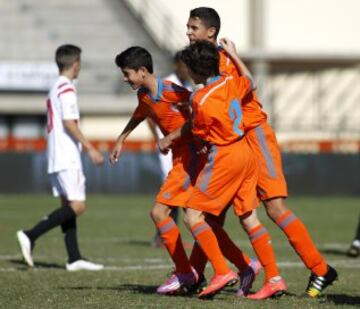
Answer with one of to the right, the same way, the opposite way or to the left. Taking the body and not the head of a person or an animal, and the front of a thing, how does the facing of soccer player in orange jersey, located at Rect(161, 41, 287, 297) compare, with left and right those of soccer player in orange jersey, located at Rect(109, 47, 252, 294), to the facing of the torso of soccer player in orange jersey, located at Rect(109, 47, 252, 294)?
to the right

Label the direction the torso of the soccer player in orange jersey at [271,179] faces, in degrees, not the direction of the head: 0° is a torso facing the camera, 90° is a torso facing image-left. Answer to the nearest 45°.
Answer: approximately 90°

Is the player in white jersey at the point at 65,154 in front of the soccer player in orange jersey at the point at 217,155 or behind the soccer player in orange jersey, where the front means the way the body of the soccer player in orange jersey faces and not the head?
in front

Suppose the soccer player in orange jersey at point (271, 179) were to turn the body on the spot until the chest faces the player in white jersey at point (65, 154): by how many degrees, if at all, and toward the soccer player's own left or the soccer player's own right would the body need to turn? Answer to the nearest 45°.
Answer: approximately 45° to the soccer player's own right

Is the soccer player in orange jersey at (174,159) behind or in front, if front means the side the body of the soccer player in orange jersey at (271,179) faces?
in front

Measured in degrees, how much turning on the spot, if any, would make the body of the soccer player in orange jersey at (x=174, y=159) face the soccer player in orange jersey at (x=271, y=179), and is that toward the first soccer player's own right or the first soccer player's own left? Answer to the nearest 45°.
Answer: approximately 135° to the first soccer player's own left

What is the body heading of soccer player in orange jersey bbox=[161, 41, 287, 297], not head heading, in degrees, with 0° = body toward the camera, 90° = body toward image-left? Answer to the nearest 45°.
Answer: approximately 135°

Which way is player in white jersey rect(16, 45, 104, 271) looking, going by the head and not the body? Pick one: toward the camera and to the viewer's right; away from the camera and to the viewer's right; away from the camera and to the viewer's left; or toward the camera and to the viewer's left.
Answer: away from the camera and to the viewer's right

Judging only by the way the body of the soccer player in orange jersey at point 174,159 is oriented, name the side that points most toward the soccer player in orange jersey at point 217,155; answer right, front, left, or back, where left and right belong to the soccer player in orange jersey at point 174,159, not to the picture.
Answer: left
